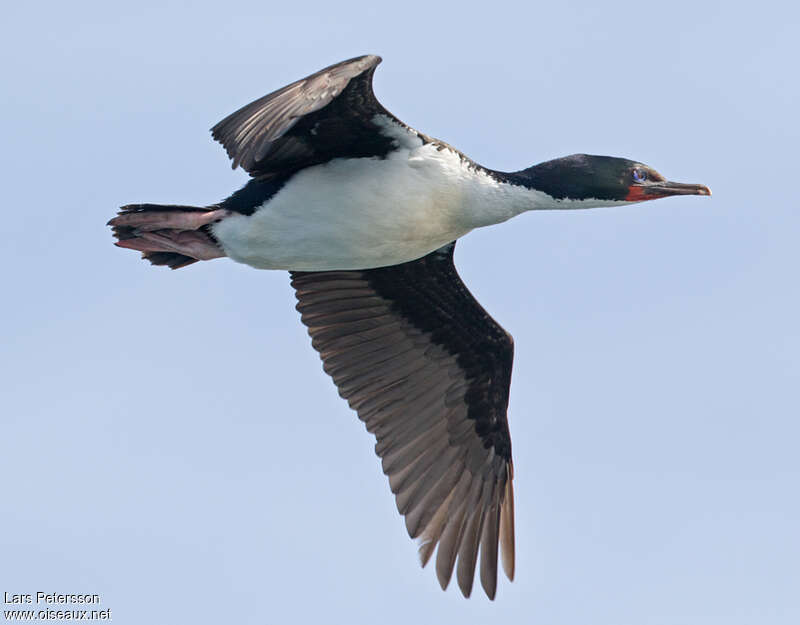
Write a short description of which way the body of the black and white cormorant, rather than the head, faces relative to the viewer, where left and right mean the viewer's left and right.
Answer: facing to the right of the viewer
